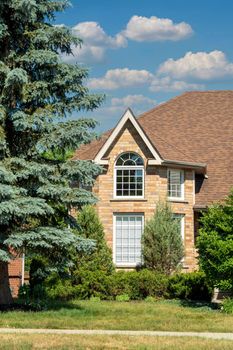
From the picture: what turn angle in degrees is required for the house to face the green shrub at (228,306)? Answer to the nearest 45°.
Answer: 0° — it already faces it

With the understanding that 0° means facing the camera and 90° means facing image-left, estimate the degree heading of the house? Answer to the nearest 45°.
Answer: approximately 0°

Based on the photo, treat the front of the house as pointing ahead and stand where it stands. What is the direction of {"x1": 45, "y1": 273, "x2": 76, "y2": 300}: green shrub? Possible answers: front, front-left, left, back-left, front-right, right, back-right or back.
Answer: front-right

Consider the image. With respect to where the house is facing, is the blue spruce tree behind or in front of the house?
in front

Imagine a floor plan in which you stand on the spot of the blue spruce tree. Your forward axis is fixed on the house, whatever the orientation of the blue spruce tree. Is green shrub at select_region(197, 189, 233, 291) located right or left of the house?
right
